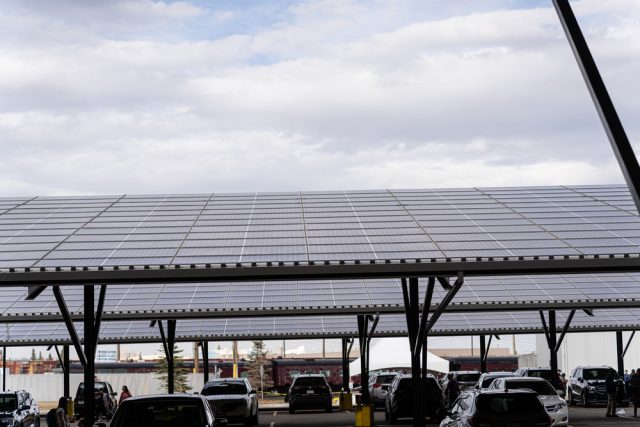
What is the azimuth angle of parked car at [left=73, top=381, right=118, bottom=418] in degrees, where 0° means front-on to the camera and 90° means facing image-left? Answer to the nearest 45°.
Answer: approximately 180°

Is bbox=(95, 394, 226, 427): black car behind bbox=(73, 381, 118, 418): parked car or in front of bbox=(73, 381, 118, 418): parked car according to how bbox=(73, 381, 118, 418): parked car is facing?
behind
